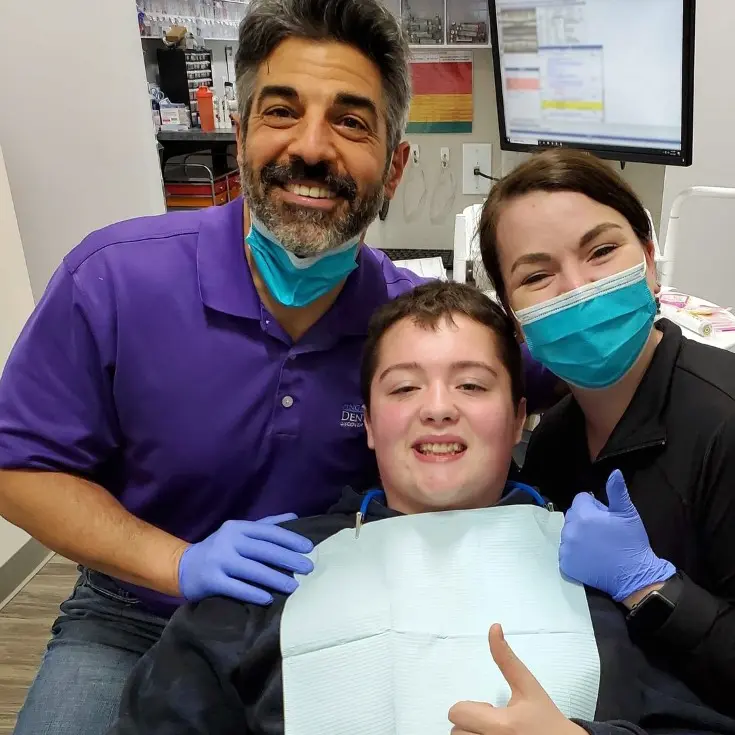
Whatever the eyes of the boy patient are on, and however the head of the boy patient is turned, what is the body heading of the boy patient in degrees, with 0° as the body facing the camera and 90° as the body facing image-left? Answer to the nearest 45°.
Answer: approximately 0°

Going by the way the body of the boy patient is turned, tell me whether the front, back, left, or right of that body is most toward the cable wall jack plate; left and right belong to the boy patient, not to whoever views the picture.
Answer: back

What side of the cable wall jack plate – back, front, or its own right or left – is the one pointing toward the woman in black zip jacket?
front

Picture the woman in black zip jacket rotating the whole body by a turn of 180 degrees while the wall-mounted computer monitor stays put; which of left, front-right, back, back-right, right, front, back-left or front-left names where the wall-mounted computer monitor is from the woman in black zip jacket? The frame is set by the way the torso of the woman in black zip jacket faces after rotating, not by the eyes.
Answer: front-left

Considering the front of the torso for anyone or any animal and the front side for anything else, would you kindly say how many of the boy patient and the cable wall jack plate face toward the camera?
2

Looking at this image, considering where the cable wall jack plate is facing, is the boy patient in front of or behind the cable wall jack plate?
in front

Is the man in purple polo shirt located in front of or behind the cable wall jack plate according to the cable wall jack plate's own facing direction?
in front

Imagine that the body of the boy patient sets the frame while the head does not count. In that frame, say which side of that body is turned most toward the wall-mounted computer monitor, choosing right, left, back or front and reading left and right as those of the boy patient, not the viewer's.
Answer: back

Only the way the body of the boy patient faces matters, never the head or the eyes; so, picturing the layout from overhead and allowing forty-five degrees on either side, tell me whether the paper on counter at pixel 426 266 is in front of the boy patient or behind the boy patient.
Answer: behind

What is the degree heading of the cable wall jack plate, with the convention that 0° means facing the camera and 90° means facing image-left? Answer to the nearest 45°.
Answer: approximately 0°
